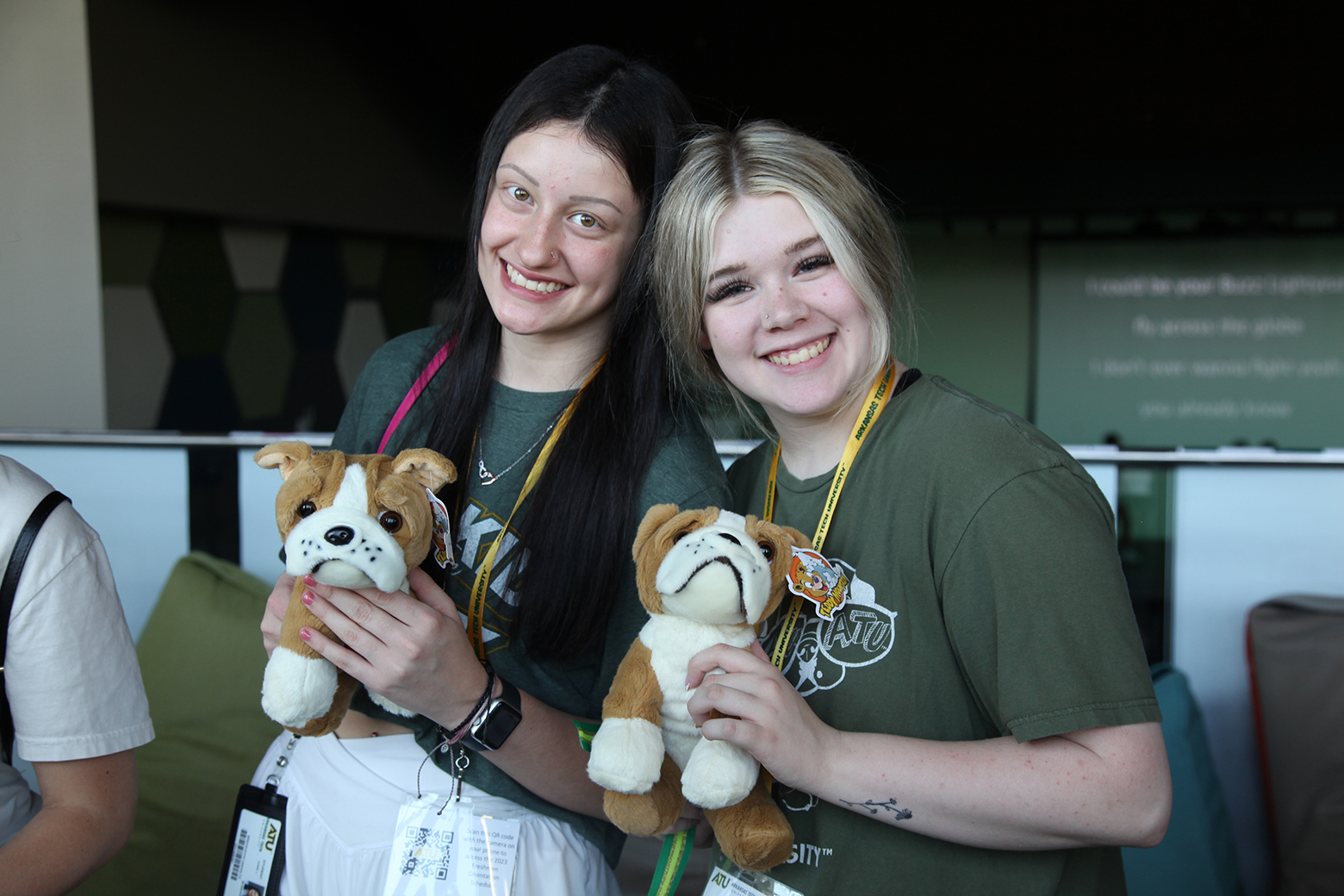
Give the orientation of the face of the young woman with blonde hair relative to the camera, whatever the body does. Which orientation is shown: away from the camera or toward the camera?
toward the camera

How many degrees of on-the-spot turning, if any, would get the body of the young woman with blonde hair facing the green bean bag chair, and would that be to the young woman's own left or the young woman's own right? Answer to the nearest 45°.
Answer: approximately 90° to the young woman's own right

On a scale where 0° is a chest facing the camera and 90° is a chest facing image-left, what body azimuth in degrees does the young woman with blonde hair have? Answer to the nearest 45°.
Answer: approximately 45°

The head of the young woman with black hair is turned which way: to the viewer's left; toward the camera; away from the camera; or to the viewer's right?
toward the camera
